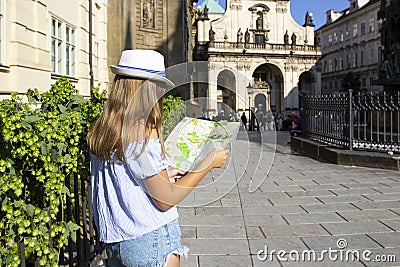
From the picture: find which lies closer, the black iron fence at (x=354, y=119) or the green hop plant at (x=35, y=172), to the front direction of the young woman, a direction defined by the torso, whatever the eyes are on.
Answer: the black iron fence

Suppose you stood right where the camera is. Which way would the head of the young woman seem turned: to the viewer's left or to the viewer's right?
to the viewer's right

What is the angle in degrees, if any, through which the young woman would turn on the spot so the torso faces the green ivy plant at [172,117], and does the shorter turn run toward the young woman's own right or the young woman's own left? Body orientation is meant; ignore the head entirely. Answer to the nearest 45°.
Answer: approximately 45° to the young woman's own left

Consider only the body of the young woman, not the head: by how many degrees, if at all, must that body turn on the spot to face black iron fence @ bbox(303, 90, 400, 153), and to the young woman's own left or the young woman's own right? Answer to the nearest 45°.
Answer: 0° — they already face it

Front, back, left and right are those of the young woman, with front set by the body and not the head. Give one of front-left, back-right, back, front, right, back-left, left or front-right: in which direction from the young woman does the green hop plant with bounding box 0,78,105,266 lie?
left

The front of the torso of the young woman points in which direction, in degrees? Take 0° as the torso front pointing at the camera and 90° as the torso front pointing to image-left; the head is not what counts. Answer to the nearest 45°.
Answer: approximately 225°
